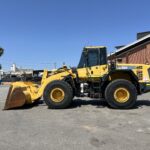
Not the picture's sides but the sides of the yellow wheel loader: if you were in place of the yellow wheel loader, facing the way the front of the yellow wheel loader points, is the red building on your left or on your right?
on your right

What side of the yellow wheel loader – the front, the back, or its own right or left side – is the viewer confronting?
left
